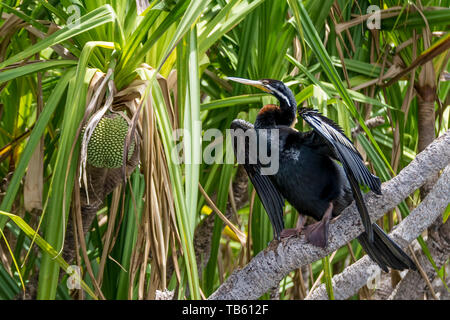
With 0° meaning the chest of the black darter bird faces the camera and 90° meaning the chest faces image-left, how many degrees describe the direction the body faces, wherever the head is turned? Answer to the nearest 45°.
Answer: approximately 45°
